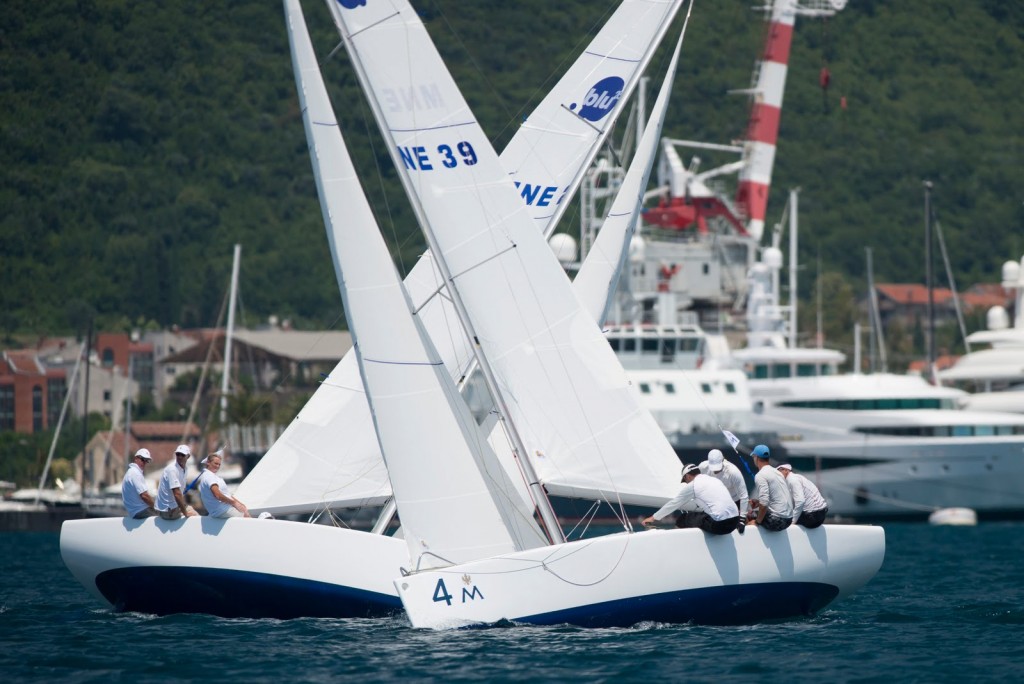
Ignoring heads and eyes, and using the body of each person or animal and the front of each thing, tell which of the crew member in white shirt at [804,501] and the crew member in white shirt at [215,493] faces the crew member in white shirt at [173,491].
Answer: the crew member in white shirt at [804,501]

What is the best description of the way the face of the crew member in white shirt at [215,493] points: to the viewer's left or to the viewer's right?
to the viewer's right

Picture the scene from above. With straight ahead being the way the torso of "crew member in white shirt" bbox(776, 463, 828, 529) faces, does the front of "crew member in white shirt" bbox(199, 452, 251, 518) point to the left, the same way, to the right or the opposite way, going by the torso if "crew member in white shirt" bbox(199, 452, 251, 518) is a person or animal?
the opposite way

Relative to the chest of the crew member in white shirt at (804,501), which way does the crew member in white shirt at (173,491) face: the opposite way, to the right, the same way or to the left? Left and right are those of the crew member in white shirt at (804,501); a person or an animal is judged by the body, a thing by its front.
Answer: the opposite way

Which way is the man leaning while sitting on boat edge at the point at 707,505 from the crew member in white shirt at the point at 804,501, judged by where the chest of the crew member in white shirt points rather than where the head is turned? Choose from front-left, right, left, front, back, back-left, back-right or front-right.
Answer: front-left

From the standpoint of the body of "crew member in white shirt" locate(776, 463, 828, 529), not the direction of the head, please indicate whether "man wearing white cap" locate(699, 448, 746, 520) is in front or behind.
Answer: in front

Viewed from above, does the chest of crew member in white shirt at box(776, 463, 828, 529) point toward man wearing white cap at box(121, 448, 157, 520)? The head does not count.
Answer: yes

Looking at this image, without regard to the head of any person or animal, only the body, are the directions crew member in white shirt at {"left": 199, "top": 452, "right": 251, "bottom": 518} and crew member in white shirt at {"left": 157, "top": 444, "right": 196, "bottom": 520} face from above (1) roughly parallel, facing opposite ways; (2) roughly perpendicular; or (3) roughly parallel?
roughly parallel

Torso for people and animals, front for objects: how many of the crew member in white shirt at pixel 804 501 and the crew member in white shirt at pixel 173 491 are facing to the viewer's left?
1

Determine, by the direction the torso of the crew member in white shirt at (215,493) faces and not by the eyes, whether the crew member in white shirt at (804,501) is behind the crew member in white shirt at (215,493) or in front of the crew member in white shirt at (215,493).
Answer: in front

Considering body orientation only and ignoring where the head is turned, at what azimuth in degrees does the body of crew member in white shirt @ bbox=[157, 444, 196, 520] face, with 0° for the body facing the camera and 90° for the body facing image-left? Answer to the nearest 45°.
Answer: approximately 270°
